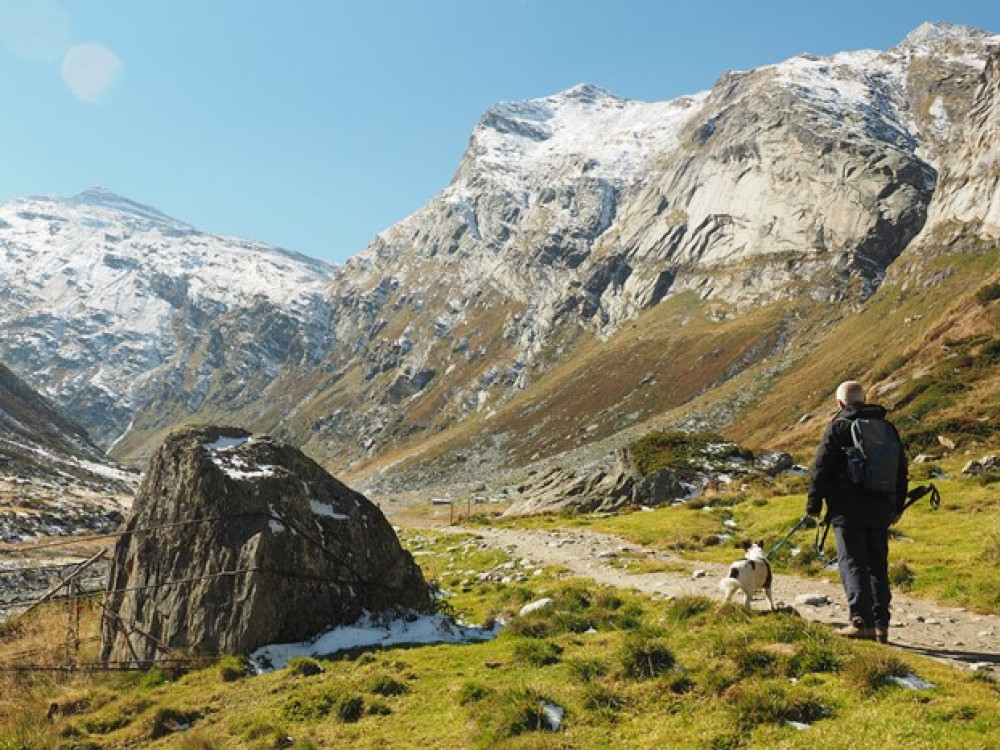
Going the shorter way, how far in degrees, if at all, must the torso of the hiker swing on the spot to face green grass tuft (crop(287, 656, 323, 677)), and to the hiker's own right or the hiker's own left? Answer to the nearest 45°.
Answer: approximately 45° to the hiker's own left

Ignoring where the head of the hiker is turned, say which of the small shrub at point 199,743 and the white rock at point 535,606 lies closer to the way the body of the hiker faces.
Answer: the white rock

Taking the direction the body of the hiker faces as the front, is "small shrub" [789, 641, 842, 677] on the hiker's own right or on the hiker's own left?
on the hiker's own left

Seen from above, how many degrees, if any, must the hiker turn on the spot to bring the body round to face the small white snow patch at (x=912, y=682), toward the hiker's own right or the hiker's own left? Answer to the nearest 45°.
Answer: approximately 135° to the hiker's own left

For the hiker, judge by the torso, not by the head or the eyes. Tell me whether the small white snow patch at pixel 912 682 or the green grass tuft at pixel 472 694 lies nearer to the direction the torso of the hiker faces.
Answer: the green grass tuft

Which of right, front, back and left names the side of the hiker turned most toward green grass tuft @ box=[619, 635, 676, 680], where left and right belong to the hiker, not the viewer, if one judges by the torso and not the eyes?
left

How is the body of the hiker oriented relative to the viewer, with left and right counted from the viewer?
facing away from the viewer and to the left of the viewer

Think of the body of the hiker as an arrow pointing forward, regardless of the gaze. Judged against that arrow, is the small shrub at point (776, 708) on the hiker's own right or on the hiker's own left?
on the hiker's own left
